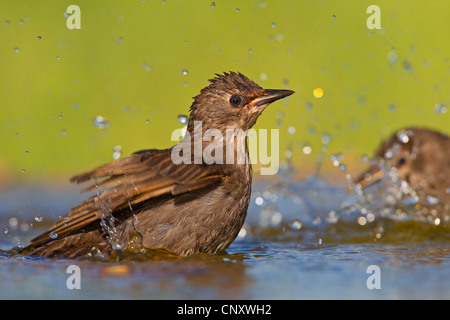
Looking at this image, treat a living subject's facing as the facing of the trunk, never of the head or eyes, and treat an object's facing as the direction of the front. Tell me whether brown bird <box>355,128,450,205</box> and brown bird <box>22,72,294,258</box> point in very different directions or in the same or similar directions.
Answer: very different directions

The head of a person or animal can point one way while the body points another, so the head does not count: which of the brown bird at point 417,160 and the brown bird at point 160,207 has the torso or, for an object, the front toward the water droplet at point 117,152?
the brown bird at point 417,160

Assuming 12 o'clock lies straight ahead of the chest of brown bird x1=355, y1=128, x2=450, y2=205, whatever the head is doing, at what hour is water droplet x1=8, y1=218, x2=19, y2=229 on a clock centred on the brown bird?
The water droplet is roughly at 11 o'clock from the brown bird.

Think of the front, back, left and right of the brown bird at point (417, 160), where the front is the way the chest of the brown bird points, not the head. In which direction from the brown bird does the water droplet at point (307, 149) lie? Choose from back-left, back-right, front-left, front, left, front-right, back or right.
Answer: front-right

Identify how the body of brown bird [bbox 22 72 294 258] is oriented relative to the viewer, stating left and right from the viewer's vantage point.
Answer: facing to the right of the viewer

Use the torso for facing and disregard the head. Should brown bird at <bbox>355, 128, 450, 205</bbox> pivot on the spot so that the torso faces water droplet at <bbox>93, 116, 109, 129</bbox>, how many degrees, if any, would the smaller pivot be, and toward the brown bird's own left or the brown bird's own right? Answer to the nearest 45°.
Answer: approximately 45° to the brown bird's own left

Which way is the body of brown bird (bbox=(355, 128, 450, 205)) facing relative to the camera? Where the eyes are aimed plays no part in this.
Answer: to the viewer's left

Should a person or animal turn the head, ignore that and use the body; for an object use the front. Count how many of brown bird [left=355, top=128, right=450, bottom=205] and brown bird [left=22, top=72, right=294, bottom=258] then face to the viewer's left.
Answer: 1

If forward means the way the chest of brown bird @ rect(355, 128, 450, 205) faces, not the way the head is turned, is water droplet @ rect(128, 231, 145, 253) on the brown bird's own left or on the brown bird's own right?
on the brown bird's own left

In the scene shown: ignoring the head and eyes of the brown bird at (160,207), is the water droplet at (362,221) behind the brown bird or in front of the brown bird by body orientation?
in front
